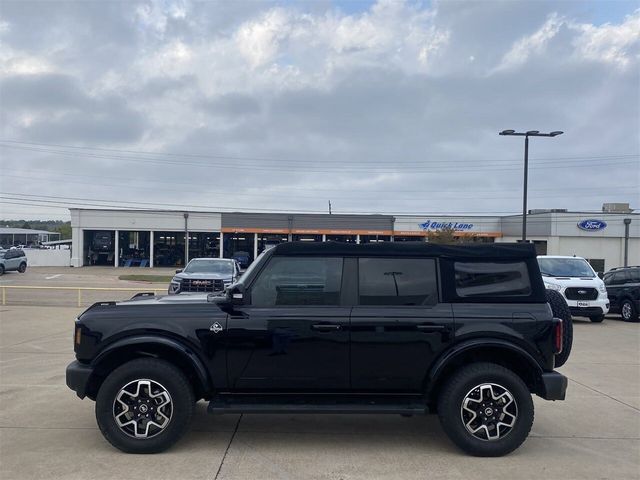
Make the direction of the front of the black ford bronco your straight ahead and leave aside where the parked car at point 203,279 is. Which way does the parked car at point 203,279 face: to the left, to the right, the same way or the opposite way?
to the left

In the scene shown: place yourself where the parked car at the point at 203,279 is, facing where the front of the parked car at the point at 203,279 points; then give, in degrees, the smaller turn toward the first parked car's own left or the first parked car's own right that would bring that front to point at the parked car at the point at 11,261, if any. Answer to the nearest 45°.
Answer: approximately 135° to the first parked car's own right

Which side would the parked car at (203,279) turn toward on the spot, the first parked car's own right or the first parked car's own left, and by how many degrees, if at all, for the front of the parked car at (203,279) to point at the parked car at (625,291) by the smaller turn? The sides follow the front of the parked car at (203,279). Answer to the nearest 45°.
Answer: approximately 90° to the first parked car's own left

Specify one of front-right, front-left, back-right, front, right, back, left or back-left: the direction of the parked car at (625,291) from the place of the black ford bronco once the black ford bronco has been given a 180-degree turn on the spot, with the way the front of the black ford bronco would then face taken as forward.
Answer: front-left

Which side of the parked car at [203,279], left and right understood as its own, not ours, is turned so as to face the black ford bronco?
front

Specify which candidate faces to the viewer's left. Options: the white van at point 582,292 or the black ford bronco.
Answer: the black ford bronco

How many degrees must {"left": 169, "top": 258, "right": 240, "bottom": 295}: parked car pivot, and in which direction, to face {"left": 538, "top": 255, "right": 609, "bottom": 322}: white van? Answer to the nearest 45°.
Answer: approximately 90° to its left

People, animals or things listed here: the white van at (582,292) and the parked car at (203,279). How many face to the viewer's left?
0

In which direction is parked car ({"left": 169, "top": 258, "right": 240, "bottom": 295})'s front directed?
toward the camera

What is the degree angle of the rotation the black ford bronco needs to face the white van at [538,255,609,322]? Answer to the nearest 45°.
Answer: approximately 135° to its right

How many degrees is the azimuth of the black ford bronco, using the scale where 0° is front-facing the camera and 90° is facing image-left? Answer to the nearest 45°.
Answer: approximately 90°

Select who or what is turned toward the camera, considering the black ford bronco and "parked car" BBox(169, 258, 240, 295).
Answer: the parked car

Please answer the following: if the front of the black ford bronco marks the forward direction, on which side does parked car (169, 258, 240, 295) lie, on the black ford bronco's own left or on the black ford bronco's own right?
on the black ford bronco's own right

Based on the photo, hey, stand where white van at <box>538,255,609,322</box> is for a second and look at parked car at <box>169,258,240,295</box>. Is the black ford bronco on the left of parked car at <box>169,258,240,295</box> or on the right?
left

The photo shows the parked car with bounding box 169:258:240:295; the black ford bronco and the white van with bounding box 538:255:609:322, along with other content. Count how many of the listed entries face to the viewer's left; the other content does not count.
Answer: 1

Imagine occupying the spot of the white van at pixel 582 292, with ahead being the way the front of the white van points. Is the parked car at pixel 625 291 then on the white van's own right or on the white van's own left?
on the white van's own left

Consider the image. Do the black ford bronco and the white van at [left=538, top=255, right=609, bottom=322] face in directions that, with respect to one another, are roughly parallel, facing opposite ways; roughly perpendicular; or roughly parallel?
roughly perpendicular

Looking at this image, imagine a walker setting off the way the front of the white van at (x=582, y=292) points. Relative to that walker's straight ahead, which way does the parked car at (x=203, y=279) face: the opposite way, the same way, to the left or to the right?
the same way

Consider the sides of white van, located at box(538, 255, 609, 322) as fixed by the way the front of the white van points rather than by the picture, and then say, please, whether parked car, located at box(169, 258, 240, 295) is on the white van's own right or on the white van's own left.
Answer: on the white van's own right

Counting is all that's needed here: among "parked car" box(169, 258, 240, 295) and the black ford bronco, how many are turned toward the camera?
1

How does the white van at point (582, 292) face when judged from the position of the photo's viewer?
facing the viewer and to the right of the viewer
